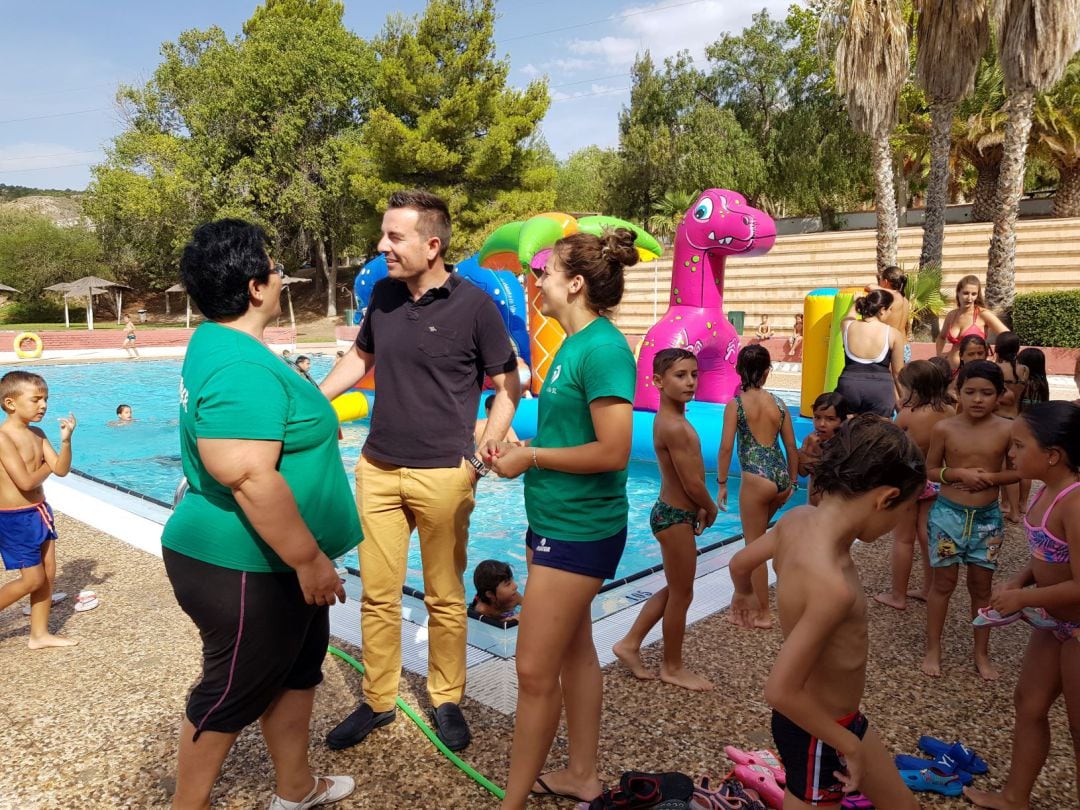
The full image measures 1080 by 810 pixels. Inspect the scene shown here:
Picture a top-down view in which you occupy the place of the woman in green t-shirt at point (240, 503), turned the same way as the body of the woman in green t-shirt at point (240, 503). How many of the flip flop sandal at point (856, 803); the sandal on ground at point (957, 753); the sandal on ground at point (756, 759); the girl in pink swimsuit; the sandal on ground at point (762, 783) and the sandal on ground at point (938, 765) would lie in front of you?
6

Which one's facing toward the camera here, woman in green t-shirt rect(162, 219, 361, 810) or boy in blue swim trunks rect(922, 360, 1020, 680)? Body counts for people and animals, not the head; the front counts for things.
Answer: the boy in blue swim trunks

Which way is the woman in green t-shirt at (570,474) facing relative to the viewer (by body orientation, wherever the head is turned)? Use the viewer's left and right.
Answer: facing to the left of the viewer

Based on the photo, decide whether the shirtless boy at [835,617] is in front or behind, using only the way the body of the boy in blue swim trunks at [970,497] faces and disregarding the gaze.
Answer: in front

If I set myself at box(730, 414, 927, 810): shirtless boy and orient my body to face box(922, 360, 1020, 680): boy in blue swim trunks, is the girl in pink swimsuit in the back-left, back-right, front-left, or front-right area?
front-right

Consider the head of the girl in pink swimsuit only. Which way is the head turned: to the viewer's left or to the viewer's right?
to the viewer's left

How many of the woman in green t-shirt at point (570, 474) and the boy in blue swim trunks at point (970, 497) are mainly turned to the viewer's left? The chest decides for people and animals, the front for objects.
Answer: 1

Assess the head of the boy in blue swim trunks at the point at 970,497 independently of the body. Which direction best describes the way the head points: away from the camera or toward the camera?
toward the camera

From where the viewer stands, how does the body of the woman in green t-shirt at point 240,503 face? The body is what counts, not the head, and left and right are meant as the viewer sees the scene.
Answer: facing to the right of the viewer

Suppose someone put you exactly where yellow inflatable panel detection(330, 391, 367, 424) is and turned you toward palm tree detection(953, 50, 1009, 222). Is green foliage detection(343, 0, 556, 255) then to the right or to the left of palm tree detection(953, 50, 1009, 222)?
left

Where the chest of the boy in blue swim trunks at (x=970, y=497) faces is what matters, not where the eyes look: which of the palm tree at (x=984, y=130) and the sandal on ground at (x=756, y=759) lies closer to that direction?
the sandal on ground

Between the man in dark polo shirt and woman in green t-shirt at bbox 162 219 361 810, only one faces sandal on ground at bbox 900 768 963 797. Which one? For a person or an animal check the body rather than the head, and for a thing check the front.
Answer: the woman in green t-shirt

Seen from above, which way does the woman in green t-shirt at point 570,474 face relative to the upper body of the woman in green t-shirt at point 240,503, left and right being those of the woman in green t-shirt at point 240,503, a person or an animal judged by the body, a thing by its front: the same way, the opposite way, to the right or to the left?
the opposite way

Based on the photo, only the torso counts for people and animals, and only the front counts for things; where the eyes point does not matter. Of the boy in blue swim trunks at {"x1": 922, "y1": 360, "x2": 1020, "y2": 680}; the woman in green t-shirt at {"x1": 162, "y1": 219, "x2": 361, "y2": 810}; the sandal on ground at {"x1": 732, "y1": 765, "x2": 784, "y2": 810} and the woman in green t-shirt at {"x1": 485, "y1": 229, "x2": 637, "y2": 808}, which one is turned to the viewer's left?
the woman in green t-shirt at {"x1": 485, "y1": 229, "x2": 637, "y2": 808}

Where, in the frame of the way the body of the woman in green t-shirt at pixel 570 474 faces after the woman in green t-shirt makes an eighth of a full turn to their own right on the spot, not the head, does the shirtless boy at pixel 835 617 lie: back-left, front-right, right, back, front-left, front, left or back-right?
back

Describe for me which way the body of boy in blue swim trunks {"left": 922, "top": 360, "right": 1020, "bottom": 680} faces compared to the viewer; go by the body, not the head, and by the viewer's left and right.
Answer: facing the viewer

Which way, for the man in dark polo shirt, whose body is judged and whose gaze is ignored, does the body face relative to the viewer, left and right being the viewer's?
facing the viewer and to the left of the viewer
